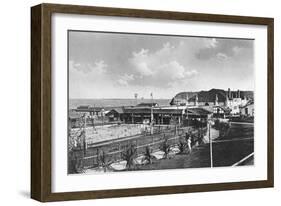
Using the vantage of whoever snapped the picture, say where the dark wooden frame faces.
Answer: facing the viewer and to the right of the viewer
